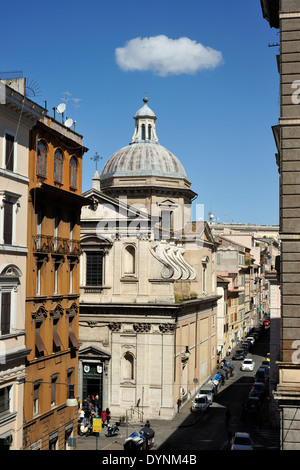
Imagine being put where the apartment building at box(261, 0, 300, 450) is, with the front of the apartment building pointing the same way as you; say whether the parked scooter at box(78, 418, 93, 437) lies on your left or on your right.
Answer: on your right

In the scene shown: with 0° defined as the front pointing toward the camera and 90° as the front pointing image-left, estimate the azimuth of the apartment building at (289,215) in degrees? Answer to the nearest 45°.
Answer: approximately 90°

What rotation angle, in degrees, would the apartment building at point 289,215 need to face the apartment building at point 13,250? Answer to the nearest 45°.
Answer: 0° — it already faces it
